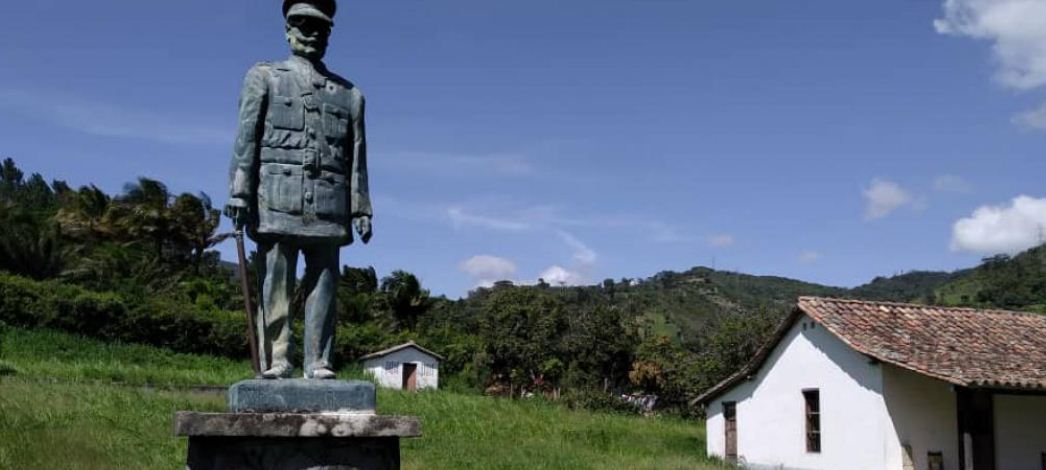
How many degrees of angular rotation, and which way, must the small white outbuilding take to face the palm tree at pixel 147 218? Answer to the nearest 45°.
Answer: approximately 135° to its right

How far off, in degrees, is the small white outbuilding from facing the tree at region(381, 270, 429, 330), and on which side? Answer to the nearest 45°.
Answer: approximately 180°

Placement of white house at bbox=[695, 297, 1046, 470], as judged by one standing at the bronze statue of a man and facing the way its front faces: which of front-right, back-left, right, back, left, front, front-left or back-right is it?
back-left

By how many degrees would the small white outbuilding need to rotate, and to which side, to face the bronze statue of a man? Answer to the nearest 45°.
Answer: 0° — it already faces it

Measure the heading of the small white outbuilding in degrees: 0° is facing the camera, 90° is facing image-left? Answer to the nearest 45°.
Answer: approximately 0°

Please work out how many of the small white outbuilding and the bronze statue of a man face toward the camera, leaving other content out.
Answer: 2
